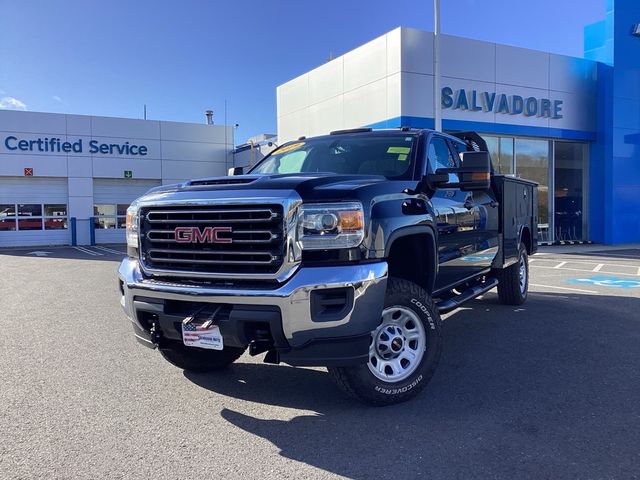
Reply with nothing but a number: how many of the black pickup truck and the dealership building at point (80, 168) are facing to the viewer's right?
0

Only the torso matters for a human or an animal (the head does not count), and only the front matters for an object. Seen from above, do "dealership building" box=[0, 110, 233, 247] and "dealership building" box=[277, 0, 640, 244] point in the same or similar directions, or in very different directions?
same or similar directions

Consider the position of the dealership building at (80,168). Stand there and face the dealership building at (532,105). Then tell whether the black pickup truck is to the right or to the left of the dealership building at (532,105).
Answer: right

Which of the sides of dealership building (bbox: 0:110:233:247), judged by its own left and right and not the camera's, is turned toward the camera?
front

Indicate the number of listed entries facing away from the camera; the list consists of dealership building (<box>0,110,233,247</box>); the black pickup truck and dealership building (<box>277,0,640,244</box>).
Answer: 0

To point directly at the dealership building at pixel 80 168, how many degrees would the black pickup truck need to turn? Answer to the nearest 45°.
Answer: approximately 90° to its right

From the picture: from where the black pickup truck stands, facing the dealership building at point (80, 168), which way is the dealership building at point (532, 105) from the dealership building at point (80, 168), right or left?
right

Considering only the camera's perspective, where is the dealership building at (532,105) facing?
facing the viewer and to the right of the viewer

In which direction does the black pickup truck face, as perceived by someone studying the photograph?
facing the viewer and to the left of the viewer

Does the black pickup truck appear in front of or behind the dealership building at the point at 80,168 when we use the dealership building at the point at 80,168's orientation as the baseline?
in front

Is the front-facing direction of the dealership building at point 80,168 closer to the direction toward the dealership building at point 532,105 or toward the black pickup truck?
the black pickup truck

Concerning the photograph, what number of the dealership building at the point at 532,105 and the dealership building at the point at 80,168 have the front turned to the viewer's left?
0

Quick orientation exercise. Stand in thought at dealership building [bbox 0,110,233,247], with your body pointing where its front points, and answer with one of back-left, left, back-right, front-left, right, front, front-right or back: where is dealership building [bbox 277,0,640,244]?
front-left

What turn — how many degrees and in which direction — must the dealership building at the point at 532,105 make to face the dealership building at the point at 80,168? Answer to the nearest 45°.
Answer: approximately 135° to its right

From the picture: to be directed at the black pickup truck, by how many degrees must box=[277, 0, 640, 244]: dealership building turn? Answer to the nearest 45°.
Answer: approximately 45° to its right
